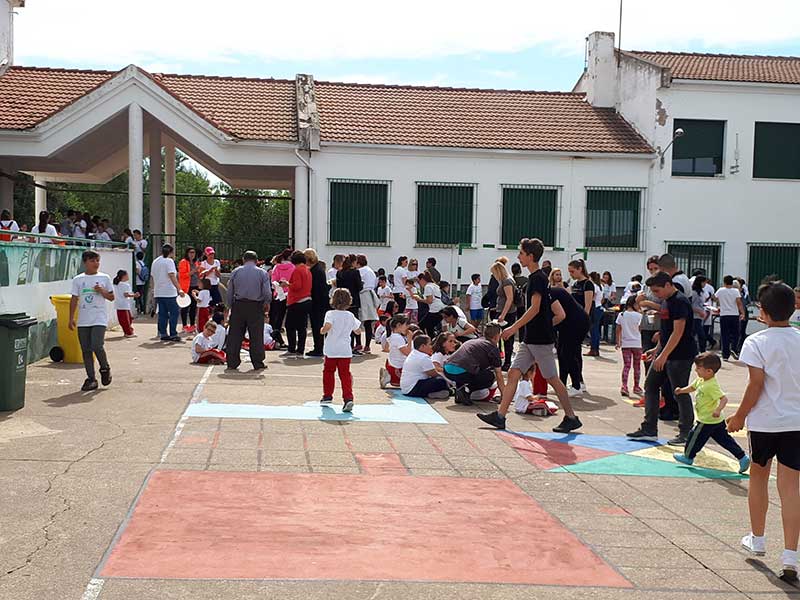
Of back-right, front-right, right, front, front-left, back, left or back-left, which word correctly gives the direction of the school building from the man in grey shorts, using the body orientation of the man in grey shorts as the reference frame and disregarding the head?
right

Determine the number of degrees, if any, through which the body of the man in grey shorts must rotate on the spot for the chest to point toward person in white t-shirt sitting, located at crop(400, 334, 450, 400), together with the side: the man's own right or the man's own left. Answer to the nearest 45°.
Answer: approximately 45° to the man's own right

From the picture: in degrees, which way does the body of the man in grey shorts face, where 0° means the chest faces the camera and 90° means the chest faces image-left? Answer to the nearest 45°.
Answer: approximately 90°

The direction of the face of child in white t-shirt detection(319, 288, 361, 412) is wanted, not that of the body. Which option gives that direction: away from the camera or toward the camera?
away from the camera

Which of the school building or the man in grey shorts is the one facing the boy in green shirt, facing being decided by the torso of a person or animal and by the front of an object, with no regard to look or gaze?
the school building

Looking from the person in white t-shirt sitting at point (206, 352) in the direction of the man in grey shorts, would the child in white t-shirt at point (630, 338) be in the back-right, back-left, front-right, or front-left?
front-left

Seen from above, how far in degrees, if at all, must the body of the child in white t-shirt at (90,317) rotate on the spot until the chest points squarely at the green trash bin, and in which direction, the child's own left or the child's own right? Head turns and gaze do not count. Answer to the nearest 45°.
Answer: approximately 45° to the child's own right

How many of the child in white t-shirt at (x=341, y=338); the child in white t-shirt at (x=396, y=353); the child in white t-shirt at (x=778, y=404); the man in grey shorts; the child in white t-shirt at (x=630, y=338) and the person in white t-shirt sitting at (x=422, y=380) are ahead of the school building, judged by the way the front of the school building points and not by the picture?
6

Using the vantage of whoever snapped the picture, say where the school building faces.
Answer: facing the viewer

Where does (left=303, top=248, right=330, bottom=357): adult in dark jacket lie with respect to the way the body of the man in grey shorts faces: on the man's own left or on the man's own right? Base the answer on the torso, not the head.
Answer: on the man's own right

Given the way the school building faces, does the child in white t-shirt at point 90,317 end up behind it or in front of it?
in front
